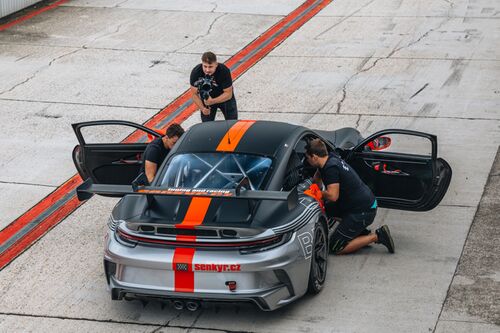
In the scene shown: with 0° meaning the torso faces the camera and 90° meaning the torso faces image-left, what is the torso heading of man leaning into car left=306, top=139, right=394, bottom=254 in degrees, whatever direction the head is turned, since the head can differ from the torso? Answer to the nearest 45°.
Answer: approximately 90°

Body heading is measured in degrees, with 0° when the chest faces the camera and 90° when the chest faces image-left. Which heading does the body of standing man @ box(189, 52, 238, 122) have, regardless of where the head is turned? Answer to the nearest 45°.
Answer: approximately 0°

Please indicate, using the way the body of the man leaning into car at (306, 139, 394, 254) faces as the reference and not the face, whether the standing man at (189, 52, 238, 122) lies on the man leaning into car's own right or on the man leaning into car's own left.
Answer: on the man leaning into car's own right

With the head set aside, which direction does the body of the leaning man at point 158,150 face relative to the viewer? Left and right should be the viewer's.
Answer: facing to the right of the viewer

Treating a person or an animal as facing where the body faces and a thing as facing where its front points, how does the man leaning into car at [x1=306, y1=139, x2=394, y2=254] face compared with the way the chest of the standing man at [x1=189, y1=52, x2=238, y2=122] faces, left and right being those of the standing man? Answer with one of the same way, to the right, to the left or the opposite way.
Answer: to the right

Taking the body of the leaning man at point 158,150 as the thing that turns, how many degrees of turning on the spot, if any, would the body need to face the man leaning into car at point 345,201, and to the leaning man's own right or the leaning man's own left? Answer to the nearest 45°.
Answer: approximately 45° to the leaning man's own right

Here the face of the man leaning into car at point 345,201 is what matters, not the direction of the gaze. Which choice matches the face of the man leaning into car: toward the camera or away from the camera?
away from the camera

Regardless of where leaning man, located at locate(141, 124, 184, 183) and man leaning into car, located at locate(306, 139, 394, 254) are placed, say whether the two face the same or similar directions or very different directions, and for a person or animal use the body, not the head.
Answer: very different directions
